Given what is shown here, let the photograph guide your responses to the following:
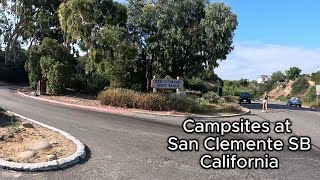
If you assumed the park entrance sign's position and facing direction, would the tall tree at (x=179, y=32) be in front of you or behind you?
behind

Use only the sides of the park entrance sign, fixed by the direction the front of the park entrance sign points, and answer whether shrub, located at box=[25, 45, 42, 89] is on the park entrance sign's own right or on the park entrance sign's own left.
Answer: on the park entrance sign's own right

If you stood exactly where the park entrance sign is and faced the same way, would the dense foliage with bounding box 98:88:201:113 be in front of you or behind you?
in front

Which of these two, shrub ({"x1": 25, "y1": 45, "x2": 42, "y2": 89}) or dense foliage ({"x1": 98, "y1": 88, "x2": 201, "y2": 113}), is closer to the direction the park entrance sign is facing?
the dense foliage

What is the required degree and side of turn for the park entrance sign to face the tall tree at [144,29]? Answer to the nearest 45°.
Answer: approximately 180°

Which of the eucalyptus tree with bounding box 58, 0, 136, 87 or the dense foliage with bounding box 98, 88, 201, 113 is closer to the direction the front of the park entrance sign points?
the dense foliage

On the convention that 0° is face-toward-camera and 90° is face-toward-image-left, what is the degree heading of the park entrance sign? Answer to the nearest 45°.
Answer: approximately 0°

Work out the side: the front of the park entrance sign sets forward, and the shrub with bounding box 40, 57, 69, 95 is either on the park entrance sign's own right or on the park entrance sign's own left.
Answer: on the park entrance sign's own right

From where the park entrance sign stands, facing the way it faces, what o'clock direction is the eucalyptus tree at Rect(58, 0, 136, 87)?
The eucalyptus tree is roughly at 4 o'clock from the park entrance sign.
